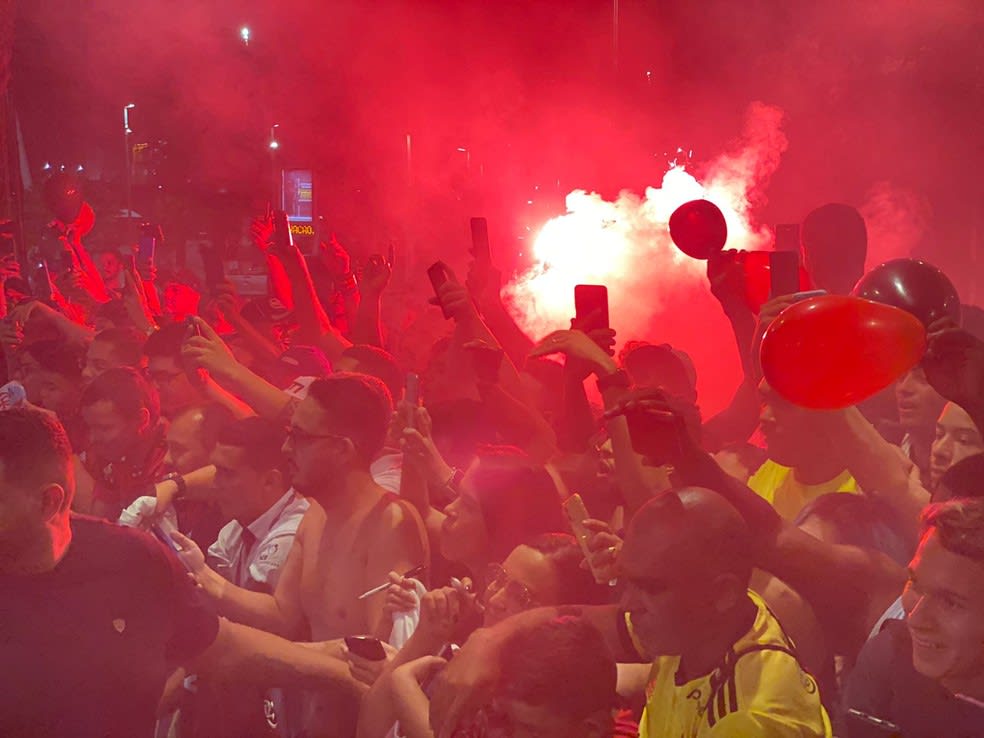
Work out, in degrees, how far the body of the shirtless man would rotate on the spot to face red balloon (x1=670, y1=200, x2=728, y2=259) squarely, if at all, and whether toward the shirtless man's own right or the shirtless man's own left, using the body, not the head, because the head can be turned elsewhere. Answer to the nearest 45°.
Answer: approximately 135° to the shirtless man's own left

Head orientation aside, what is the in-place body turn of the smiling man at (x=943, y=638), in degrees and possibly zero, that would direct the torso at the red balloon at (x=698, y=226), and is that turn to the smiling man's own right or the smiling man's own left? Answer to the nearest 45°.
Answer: approximately 90° to the smiling man's own right

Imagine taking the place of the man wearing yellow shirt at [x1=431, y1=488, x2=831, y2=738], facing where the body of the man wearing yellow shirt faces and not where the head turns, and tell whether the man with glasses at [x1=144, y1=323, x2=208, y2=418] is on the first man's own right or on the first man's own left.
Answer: on the first man's own right

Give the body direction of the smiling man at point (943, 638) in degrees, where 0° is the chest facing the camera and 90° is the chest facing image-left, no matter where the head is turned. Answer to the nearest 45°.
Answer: approximately 45°

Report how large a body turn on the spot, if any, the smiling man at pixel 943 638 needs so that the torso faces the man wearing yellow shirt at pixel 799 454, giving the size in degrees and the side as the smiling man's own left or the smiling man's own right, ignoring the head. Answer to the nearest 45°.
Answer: approximately 135° to the smiling man's own right

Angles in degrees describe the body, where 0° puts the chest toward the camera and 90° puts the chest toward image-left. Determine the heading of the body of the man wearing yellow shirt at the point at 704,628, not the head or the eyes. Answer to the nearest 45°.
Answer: approximately 45°

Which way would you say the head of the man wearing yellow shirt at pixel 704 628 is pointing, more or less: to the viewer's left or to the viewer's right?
to the viewer's left
